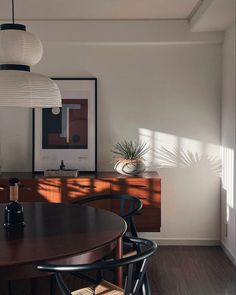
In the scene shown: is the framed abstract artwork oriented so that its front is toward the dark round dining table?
yes

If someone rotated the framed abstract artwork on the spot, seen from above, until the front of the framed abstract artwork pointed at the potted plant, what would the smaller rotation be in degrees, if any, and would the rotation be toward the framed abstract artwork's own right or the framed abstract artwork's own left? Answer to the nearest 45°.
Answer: approximately 90° to the framed abstract artwork's own left

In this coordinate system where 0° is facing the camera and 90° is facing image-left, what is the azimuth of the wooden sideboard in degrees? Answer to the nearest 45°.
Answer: approximately 0°
